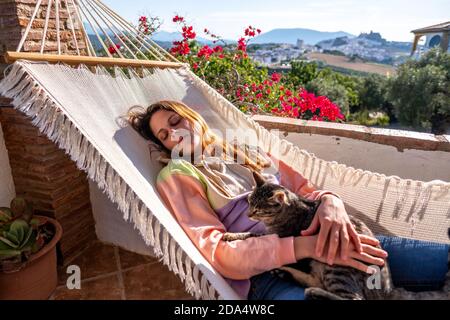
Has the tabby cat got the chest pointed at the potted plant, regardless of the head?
yes

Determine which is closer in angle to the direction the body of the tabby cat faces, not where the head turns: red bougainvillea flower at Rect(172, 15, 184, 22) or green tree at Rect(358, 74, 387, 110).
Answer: the red bougainvillea flower

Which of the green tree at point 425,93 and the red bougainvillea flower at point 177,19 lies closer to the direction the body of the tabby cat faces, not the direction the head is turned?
the red bougainvillea flower

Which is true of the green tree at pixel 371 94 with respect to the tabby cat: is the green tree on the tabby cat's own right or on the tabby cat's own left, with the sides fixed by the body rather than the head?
on the tabby cat's own right

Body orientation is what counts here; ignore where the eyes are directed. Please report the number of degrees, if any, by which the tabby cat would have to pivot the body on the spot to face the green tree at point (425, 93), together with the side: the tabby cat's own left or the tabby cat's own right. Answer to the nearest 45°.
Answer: approximately 90° to the tabby cat's own right

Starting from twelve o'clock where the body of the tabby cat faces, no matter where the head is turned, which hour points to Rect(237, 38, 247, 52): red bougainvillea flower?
The red bougainvillea flower is roughly at 2 o'clock from the tabby cat.

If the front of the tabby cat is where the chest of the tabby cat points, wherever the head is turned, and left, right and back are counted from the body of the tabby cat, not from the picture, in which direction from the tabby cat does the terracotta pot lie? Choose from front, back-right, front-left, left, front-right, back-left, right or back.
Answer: front

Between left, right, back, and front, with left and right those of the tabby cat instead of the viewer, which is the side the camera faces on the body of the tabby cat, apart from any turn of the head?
left
